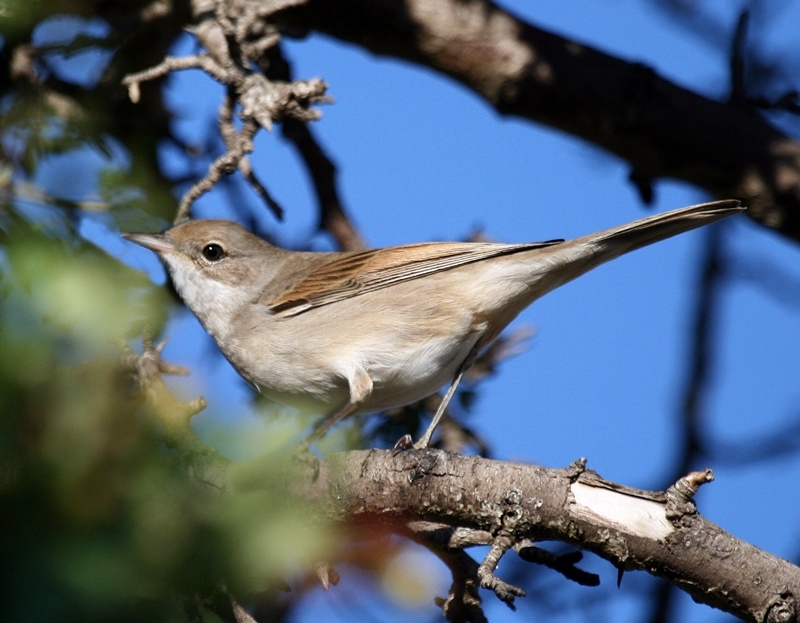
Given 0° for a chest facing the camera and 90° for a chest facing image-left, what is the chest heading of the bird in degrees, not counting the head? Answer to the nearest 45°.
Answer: approximately 90°

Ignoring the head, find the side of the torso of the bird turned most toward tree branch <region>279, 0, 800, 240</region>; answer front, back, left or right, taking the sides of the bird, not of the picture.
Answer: right
